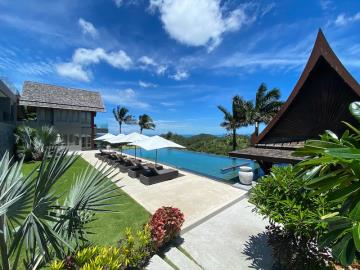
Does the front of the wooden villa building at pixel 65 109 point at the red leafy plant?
yes

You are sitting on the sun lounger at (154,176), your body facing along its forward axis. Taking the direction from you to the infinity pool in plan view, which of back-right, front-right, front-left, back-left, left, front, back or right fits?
front

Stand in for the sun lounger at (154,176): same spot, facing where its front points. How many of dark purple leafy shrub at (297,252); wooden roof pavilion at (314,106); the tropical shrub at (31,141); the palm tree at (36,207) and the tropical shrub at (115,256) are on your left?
1

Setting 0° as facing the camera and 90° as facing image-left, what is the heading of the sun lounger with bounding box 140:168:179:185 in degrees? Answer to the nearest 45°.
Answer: approximately 225°

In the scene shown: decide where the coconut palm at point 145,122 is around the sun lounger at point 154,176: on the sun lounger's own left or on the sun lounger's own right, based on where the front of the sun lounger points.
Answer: on the sun lounger's own left

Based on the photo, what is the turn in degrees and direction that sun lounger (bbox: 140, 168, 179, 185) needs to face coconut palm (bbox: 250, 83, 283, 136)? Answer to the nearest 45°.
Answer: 0° — it already faces it

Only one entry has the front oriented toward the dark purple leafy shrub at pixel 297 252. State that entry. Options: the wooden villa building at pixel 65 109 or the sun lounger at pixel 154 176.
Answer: the wooden villa building

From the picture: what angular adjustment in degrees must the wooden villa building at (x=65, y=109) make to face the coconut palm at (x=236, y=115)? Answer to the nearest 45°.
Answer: approximately 45° to its left

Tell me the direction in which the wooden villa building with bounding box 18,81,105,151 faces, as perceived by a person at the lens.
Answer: facing the viewer

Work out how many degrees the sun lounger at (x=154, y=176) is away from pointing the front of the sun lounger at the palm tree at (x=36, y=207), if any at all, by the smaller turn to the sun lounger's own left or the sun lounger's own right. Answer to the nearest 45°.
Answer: approximately 135° to the sun lounger's own right

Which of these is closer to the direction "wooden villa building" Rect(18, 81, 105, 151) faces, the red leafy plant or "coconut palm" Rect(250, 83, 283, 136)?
the red leafy plant

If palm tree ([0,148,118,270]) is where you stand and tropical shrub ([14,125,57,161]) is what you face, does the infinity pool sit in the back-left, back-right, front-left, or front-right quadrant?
front-right

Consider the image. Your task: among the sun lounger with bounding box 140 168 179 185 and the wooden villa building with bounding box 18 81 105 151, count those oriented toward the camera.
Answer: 1

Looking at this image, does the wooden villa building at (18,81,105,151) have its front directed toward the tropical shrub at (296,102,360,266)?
yes
